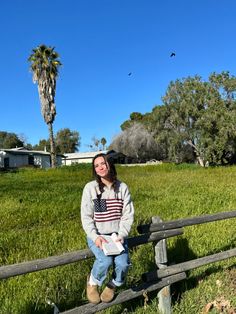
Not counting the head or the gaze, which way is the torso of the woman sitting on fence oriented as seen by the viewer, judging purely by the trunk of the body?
toward the camera

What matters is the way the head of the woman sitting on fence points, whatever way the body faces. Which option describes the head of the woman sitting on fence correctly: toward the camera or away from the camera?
toward the camera
